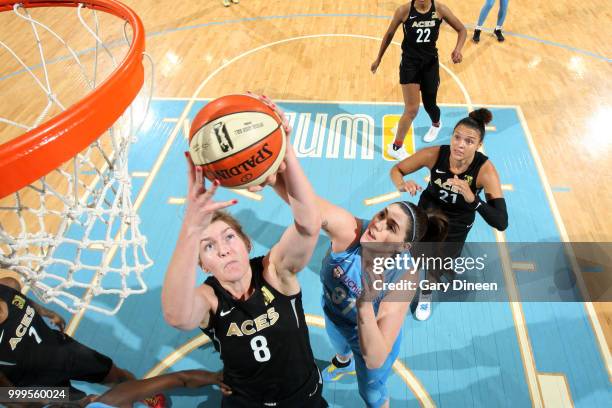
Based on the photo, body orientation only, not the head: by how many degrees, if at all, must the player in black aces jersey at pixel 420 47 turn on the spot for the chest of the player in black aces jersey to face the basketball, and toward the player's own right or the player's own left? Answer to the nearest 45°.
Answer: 0° — they already face it

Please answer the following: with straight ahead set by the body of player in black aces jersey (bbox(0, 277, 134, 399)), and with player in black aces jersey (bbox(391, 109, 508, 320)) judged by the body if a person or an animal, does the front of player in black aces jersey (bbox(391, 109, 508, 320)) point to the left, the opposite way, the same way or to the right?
to the right

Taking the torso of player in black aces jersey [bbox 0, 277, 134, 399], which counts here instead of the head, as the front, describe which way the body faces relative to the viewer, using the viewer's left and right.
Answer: facing the viewer and to the right of the viewer

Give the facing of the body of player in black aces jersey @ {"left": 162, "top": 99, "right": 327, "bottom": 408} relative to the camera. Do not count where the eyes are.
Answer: toward the camera

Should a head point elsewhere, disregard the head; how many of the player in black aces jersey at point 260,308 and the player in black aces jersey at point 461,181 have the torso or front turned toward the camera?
2

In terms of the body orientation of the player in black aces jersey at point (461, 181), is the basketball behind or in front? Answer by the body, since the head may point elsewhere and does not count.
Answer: in front

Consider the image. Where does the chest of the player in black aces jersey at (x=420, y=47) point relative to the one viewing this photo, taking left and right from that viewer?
facing the viewer

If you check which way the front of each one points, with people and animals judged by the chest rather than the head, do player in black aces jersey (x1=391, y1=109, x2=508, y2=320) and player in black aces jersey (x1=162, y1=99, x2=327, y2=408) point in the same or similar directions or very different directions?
same or similar directions

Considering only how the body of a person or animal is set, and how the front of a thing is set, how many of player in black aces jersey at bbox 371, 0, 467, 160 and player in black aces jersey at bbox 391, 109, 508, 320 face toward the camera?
2

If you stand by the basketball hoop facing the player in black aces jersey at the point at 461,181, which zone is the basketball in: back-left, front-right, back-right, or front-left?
front-right

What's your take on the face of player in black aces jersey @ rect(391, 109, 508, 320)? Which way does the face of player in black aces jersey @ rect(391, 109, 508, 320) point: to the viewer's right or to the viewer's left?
to the viewer's left

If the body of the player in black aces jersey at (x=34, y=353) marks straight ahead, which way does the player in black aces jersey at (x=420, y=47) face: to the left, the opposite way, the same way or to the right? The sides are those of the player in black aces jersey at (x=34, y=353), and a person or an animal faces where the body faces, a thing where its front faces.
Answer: to the right

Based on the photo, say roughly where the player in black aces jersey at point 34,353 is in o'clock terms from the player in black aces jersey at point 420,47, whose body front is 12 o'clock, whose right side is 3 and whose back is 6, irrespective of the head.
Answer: the player in black aces jersey at point 34,353 is roughly at 1 o'clock from the player in black aces jersey at point 420,47.

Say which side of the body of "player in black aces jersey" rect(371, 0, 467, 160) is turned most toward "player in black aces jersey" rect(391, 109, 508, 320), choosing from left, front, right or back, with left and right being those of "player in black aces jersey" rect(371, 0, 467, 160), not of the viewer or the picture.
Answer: front

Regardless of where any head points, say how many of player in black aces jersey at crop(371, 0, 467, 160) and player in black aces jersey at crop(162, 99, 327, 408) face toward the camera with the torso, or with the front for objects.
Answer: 2
